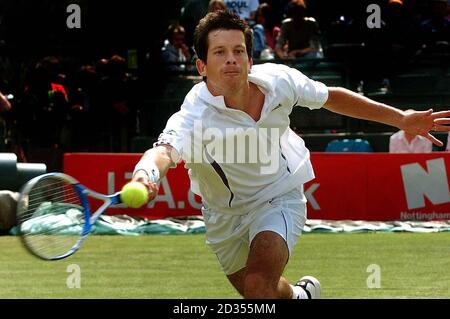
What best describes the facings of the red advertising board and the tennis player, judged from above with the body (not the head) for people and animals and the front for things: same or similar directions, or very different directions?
same or similar directions

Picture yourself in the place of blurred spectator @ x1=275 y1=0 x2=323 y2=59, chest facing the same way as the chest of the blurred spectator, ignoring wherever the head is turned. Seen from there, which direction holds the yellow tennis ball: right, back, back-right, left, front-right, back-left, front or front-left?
front

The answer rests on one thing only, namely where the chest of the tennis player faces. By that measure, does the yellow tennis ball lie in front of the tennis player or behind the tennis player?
in front

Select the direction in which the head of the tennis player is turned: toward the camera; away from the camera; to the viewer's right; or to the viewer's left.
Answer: toward the camera

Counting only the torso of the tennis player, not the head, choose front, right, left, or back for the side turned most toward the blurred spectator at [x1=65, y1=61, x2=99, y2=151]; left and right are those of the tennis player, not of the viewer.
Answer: back

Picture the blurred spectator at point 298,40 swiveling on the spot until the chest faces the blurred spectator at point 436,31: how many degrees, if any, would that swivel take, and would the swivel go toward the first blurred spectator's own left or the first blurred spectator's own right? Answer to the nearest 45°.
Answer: approximately 90° to the first blurred spectator's own left

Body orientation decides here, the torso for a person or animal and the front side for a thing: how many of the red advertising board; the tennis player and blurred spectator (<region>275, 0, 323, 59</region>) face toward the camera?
3

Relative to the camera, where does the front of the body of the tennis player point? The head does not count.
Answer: toward the camera

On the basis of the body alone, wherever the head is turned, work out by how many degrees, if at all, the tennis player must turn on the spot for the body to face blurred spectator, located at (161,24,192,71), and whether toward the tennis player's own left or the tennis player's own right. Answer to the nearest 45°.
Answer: approximately 180°

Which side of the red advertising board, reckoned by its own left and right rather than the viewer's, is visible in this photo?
front

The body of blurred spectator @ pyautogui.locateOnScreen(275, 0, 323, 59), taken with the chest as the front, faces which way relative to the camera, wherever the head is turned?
toward the camera

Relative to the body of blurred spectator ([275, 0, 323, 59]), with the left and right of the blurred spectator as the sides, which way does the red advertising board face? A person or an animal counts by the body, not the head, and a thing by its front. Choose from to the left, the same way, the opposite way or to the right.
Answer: the same way

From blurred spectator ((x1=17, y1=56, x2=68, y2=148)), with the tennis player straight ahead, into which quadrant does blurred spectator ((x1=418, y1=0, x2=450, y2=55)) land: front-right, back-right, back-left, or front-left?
front-left

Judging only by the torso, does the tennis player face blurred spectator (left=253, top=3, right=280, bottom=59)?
no

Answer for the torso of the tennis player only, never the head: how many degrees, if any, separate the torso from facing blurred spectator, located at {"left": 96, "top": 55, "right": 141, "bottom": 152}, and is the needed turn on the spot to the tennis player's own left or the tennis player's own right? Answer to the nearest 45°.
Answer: approximately 180°

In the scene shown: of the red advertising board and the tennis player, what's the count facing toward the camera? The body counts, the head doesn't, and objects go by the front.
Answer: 2

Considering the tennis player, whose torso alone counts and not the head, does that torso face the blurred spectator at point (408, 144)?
no

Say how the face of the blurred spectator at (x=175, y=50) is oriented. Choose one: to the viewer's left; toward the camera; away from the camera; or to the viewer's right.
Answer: toward the camera
